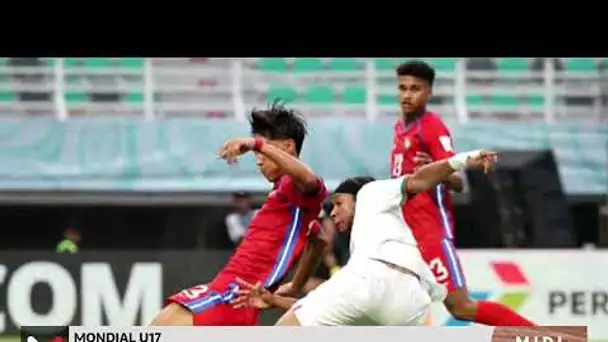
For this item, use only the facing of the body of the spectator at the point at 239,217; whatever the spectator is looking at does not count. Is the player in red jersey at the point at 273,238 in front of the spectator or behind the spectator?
in front

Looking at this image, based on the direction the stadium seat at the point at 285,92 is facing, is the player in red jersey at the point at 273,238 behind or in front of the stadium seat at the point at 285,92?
in front

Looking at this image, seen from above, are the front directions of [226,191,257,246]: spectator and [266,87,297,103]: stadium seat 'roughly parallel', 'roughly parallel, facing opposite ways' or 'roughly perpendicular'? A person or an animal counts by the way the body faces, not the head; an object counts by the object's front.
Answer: roughly parallel

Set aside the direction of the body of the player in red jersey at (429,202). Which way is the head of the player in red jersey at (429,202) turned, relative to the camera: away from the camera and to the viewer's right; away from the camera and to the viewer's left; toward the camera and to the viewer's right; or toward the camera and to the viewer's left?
toward the camera and to the viewer's left

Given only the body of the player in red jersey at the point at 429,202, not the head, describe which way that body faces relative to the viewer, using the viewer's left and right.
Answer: facing the viewer and to the left of the viewer

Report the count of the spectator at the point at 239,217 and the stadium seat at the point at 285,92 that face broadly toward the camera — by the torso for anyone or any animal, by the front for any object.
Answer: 2

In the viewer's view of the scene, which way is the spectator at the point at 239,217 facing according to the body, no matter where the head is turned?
toward the camera

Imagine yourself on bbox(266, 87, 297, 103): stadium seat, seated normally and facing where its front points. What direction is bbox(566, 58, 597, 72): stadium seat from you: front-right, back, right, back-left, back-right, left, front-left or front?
left

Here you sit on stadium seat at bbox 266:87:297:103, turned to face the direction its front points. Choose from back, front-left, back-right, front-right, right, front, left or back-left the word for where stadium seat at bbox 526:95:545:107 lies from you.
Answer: left

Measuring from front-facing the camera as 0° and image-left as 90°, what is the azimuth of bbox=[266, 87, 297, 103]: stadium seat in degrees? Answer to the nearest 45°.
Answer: approximately 0°

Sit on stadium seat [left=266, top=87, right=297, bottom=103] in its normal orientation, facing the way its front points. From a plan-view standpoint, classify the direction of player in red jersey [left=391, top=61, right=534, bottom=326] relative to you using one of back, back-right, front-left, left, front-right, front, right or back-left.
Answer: front

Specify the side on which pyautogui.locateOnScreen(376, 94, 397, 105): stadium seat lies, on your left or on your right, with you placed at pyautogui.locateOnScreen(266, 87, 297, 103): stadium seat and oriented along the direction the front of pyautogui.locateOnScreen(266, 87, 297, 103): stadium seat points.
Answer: on your left
